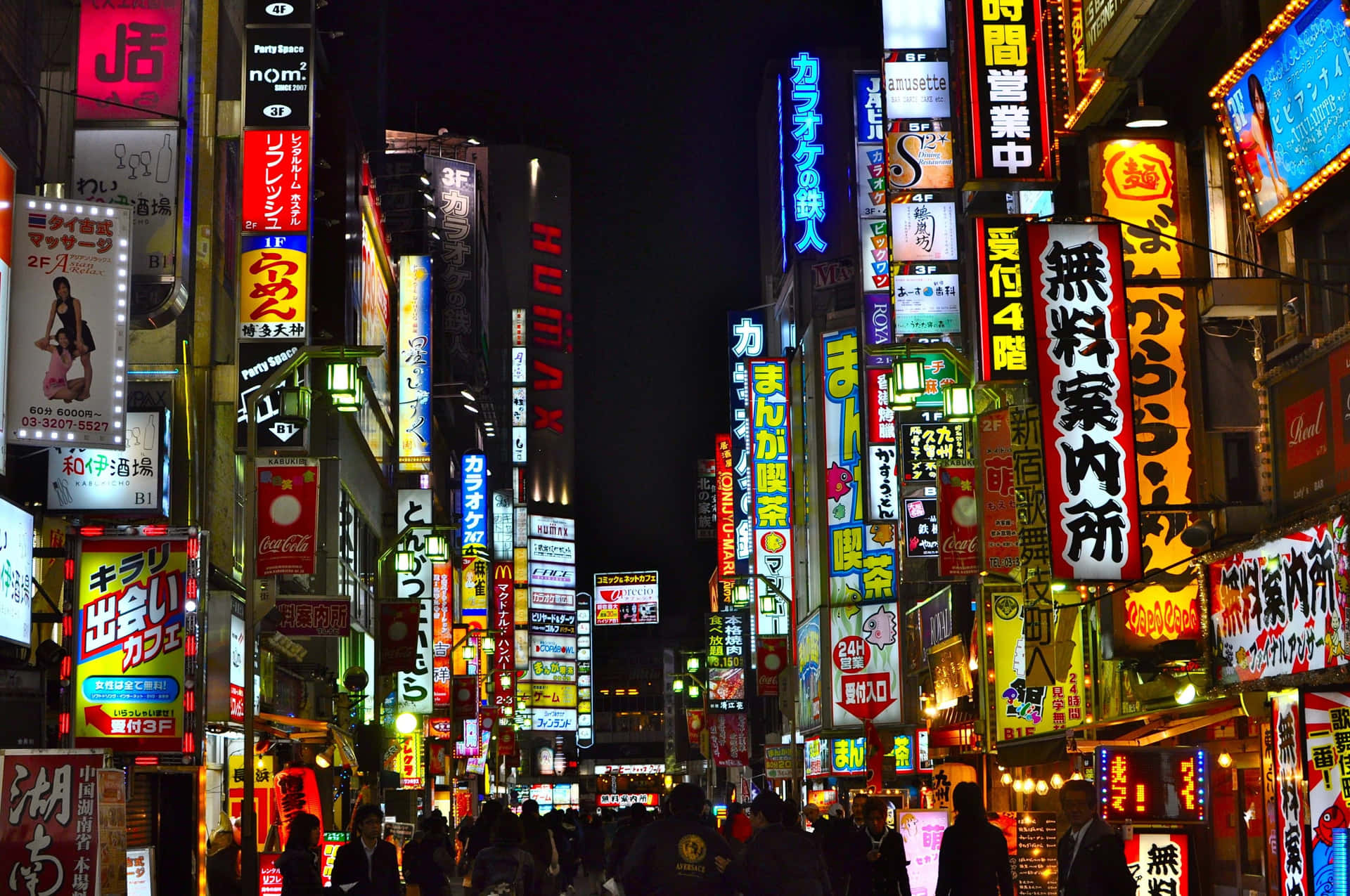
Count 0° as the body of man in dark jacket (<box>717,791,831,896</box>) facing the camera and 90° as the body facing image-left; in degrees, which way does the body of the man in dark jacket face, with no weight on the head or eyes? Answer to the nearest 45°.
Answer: approximately 135°

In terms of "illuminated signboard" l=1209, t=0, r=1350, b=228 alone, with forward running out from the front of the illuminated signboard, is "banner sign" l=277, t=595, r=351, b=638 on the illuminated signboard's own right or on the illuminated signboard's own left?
on the illuminated signboard's own right

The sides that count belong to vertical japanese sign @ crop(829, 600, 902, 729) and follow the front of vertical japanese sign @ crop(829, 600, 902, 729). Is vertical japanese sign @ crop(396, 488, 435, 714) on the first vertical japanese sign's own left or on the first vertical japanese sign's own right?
on the first vertical japanese sign's own right

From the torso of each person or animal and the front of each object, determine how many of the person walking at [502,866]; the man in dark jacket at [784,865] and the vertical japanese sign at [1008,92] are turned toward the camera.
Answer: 1

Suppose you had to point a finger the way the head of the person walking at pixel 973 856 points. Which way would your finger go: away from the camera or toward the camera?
away from the camera

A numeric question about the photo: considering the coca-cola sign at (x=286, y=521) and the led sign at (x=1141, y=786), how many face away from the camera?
0

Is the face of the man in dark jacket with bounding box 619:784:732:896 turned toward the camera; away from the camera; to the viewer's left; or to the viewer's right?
away from the camera

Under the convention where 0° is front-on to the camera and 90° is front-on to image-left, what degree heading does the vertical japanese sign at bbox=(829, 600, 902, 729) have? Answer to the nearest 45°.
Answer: approximately 0°

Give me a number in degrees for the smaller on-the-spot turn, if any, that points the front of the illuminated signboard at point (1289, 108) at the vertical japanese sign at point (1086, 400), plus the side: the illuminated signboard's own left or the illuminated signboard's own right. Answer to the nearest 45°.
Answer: approximately 90° to the illuminated signboard's own right

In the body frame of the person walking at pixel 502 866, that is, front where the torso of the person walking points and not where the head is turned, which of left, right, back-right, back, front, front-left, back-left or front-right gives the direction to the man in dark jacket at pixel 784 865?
back-right

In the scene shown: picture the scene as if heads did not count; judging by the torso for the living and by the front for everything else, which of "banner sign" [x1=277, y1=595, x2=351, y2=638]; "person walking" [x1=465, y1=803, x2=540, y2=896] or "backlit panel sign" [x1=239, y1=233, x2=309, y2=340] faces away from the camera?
the person walking
